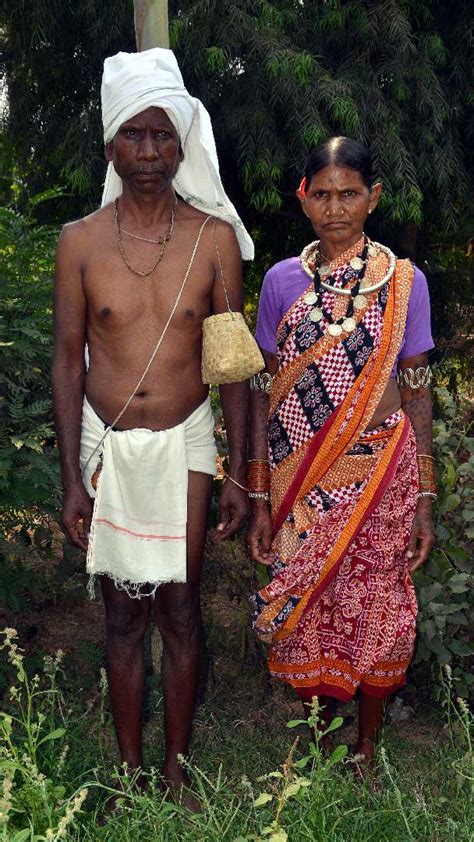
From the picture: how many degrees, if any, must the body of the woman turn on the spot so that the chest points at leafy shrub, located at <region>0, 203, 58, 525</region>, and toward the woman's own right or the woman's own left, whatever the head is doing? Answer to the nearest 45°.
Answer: approximately 90° to the woman's own right

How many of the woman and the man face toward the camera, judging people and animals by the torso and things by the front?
2

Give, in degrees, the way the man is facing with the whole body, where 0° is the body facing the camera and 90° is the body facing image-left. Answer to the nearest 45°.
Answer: approximately 0°

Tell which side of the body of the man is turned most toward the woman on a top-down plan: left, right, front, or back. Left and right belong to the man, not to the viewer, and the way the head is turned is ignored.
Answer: left

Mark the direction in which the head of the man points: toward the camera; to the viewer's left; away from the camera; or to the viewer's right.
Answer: toward the camera

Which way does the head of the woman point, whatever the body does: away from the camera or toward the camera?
toward the camera

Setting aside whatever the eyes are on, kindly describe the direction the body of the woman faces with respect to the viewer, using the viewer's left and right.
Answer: facing the viewer

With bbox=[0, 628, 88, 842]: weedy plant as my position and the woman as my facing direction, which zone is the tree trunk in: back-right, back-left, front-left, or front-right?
front-left

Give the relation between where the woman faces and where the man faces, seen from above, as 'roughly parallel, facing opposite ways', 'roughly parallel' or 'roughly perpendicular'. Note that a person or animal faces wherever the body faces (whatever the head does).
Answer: roughly parallel

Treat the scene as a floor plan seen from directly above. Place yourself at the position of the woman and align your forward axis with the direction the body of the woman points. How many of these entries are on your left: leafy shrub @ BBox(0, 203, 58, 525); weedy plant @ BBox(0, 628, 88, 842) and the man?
0

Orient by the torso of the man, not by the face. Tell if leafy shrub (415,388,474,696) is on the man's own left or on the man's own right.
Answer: on the man's own left

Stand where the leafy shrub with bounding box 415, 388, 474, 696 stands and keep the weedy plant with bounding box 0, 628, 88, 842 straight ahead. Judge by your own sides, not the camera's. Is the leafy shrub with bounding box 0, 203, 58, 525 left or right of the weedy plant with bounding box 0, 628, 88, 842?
right
